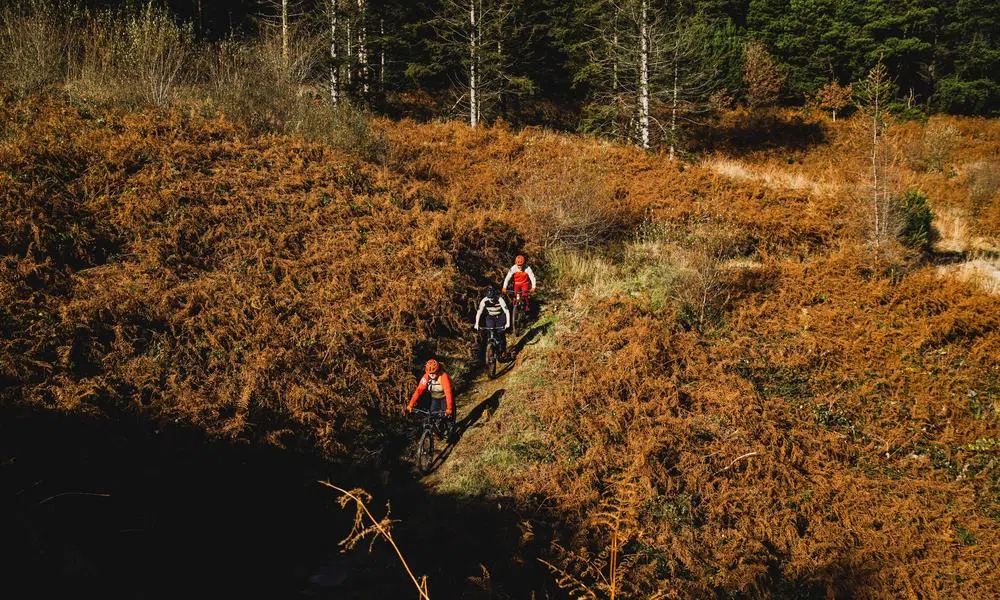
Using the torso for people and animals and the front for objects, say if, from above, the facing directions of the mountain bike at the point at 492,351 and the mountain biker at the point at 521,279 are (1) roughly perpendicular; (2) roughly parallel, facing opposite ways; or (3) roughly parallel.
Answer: roughly parallel

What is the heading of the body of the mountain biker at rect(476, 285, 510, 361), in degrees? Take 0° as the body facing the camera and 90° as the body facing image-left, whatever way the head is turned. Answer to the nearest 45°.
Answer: approximately 0°

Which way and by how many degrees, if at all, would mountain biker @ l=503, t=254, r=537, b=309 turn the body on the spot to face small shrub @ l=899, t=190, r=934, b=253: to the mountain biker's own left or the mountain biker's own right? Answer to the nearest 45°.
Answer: approximately 90° to the mountain biker's own left

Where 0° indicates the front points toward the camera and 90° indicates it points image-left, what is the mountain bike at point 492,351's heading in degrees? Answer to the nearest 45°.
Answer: approximately 0°

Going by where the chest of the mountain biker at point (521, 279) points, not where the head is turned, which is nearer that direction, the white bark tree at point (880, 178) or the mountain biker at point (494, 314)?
the mountain biker

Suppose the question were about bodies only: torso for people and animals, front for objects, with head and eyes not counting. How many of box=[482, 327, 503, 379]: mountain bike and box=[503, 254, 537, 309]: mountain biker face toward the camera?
2

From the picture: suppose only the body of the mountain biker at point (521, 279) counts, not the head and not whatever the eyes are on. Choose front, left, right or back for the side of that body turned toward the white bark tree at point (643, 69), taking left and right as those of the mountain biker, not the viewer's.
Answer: back

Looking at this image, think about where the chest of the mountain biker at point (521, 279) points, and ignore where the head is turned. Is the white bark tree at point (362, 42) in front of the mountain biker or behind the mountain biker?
behind

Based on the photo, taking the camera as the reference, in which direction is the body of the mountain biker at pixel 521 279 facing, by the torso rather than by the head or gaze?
toward the camera
